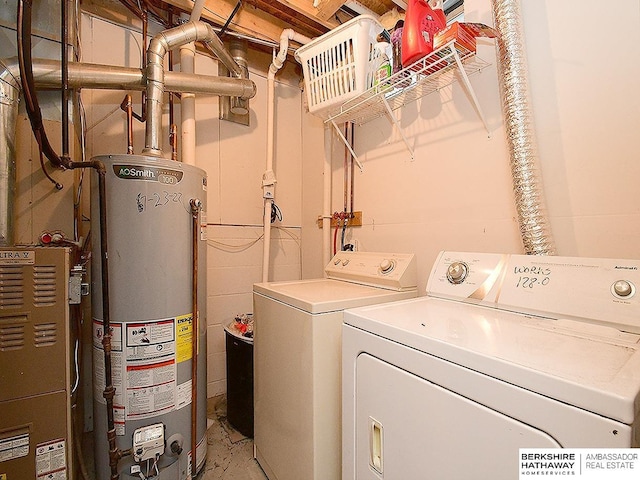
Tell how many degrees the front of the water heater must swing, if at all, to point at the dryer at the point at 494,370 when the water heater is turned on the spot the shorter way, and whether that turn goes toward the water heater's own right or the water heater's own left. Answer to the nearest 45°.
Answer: approximately 45° to the water heater's own left

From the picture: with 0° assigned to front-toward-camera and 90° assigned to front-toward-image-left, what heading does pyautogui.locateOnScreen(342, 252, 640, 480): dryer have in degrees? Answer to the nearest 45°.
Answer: approximately 45°

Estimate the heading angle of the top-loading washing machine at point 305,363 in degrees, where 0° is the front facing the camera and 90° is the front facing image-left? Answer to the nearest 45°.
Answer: approximately 45°
